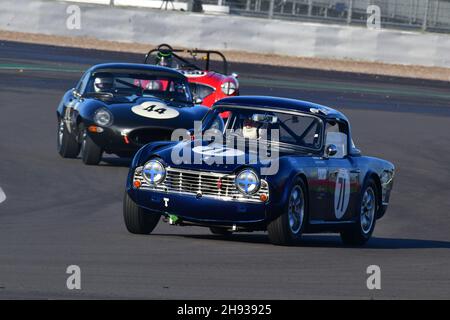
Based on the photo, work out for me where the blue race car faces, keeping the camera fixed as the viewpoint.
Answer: facing the viewer and to the left of the viewer

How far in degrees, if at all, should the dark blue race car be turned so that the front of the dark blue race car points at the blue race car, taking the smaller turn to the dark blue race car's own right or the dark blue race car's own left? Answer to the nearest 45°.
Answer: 0° — it already faces it

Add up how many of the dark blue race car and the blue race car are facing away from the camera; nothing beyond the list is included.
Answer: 0

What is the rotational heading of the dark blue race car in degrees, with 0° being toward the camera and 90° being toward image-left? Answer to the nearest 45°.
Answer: approximately 0°

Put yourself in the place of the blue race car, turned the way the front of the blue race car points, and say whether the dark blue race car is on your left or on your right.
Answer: on your right
